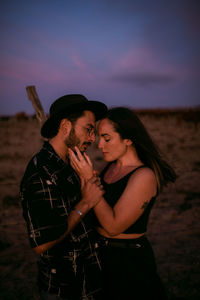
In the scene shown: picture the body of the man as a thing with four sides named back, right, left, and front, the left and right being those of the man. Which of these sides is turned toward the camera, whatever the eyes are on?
right

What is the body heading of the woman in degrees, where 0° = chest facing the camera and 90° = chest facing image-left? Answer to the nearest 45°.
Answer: approximately 45°

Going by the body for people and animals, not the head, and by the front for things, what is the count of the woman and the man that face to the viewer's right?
1

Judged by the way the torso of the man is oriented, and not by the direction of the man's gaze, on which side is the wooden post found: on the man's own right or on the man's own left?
on the man's own left

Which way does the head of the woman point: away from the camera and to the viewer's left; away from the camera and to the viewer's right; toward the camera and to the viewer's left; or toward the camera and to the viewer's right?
toward the camera and to the viewer's left

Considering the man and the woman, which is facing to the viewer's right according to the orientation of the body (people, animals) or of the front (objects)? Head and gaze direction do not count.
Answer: the man

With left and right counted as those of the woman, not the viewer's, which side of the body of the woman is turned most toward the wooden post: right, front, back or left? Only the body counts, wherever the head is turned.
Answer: right

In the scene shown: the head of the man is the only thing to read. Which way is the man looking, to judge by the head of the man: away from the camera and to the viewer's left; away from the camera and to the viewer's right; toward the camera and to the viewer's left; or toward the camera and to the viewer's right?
toward the camera and to the viewer's right
